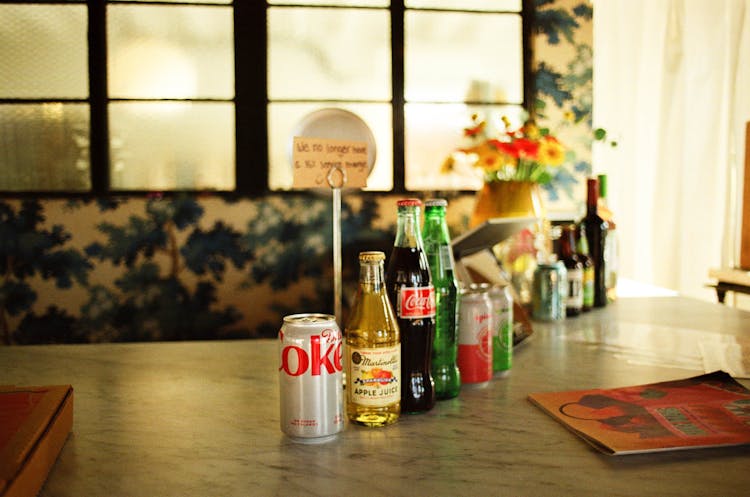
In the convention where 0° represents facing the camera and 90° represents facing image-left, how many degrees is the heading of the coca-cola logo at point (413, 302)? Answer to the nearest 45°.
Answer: approximately 0°

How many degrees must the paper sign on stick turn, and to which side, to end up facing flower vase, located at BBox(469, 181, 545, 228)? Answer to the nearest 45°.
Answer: approximately 135° to its left

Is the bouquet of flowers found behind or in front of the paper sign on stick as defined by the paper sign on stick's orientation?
behind

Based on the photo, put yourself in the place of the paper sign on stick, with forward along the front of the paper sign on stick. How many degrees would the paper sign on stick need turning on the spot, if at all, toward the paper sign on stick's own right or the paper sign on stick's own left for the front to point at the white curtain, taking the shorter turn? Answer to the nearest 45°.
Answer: approximately 135° to the paper sign on stick's own left
